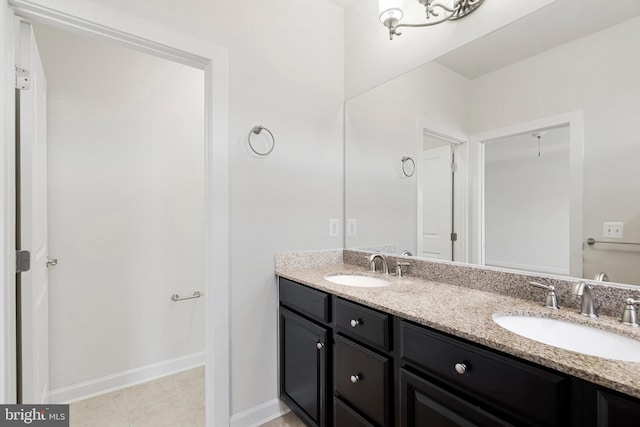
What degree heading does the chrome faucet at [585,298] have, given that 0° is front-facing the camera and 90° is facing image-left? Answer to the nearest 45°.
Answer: approximately 45°

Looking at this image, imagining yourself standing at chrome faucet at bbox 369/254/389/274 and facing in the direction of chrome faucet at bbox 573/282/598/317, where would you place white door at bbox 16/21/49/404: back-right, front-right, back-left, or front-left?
back-right

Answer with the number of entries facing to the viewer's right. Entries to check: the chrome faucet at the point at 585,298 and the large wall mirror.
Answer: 0

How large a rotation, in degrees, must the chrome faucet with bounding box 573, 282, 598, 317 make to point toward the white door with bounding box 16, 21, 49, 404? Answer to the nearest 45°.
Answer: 0° — it already faces it

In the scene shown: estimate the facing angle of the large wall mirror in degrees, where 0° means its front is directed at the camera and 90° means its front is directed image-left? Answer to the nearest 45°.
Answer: approximately 45°

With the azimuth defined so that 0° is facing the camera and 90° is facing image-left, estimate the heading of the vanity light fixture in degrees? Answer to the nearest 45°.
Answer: approximately 45°

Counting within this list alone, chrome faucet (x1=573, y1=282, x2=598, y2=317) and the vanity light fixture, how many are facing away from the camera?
0

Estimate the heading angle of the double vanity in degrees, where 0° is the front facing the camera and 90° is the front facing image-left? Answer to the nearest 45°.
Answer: approximately 45°
